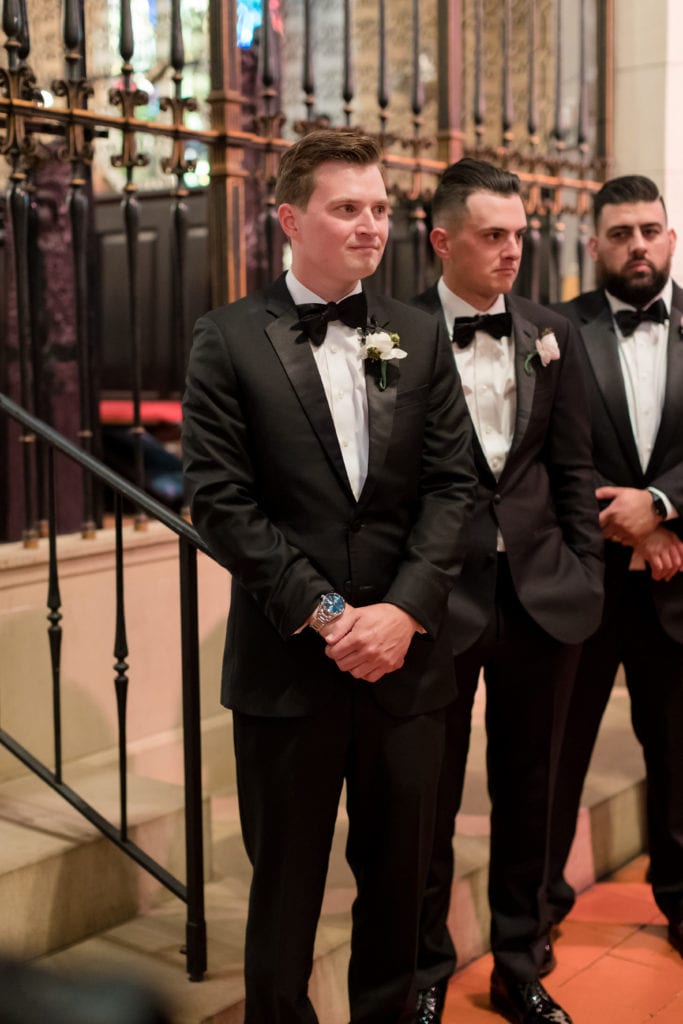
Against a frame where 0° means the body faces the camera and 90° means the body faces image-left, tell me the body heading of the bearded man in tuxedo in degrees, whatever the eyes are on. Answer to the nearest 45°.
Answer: approximately 0°

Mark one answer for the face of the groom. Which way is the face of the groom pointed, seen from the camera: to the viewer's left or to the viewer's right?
to the viewer's right

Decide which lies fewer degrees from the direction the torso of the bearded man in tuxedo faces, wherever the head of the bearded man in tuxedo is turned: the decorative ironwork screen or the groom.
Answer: the groom

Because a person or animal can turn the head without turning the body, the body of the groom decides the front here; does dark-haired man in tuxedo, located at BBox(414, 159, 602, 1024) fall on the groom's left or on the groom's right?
on the groom's left

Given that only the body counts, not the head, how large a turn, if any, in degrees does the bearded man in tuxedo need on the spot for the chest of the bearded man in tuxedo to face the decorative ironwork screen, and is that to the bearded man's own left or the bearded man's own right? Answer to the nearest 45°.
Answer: approximately 135° to the bearded man's own right

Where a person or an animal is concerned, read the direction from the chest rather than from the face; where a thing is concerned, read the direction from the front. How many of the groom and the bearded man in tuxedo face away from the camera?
0

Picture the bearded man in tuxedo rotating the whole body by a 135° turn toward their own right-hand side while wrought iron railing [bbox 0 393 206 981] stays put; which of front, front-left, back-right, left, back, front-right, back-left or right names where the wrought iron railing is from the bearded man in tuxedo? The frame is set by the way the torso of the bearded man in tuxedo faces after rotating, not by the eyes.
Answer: left

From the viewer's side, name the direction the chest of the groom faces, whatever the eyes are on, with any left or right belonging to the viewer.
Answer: facing the viewer and to the right of the viewer
